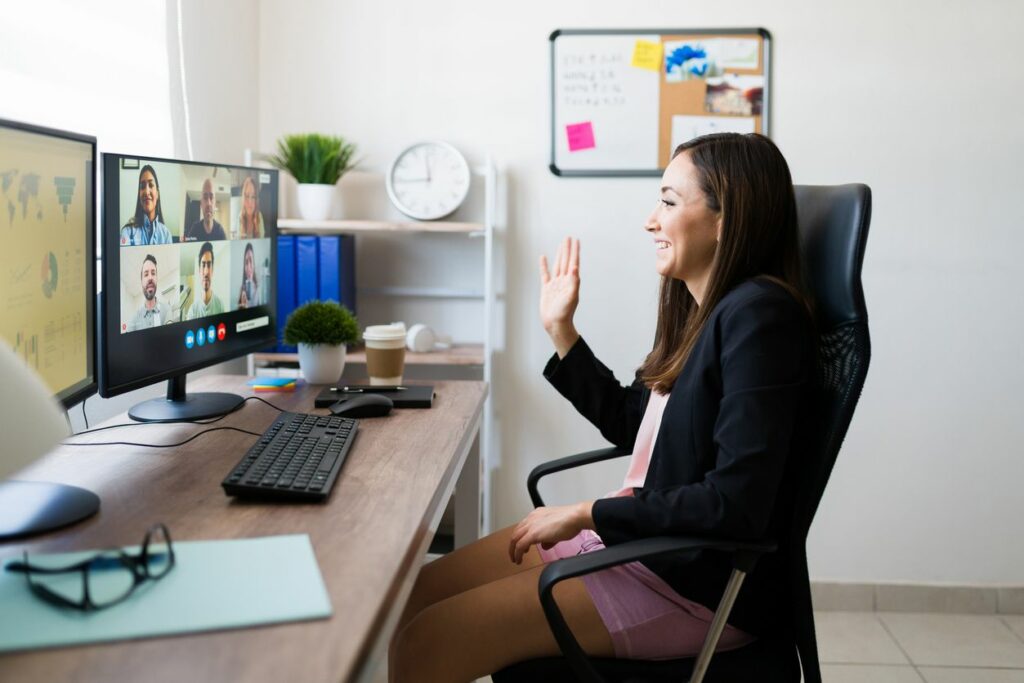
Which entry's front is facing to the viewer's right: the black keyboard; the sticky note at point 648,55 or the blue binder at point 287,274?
the black keyboard

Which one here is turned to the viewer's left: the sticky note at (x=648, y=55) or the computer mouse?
the computer mouse

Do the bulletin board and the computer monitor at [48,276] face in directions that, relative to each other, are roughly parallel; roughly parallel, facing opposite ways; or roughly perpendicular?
roughly perpendicular

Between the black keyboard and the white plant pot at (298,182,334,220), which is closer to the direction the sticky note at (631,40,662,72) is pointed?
the black keyboard

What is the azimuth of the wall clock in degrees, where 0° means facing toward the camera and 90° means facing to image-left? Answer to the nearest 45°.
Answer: approximately 0°

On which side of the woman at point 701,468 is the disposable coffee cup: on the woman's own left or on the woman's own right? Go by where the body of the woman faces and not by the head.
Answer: on the woman's own right

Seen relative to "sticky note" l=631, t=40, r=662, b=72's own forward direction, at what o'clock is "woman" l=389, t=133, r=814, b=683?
The woman is roughly at 12 o'clock from the sticky note.

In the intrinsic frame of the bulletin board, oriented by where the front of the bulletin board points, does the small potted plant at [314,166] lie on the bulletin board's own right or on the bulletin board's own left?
on the bulletin board's own right

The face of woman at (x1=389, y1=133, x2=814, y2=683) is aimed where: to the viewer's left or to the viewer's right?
to the viewer's left

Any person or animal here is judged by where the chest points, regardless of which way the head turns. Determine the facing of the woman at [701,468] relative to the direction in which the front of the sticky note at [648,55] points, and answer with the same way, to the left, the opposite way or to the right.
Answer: to the right
